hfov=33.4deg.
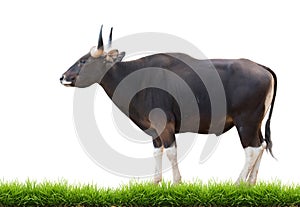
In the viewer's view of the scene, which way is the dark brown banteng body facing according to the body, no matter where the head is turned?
to the viewer's left
